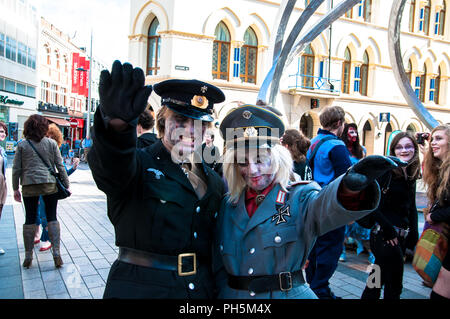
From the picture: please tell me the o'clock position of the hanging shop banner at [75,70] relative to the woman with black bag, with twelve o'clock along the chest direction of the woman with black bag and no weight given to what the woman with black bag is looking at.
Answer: The hanging shop banner is roughly at 12 o'clock from the woman with black bag.

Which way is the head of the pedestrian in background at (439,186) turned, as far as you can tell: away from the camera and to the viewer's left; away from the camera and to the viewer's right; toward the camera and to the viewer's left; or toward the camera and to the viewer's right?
toward the camera and to the viewer's left

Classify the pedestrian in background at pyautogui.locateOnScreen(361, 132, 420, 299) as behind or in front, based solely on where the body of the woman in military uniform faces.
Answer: behind

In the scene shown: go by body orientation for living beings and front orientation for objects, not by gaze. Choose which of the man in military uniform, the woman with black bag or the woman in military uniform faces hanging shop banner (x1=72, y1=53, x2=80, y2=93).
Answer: the woman with black bag

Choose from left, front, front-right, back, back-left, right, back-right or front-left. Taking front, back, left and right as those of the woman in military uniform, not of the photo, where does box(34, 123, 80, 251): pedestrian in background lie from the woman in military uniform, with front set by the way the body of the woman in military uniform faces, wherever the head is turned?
back-right

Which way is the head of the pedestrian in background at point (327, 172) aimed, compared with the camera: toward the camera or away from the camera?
away from the camera

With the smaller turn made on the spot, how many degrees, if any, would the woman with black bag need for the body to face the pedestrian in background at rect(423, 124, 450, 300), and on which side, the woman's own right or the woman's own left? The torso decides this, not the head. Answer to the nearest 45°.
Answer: approximately 135° to the woman's own right

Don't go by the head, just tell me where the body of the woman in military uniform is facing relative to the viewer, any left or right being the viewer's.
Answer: facing the viewer

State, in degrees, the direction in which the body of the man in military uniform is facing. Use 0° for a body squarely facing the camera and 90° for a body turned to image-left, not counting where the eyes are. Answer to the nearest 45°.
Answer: approximately 315°

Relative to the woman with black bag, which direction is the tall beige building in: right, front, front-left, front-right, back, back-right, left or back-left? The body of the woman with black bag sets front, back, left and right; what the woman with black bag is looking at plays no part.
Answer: front-right

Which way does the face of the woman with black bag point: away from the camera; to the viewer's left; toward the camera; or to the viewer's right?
away from the camera

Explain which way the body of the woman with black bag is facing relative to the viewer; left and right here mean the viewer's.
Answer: facing away from the viewer

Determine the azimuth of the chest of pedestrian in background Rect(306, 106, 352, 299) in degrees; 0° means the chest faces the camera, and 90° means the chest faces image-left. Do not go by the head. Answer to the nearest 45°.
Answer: approximately 225°

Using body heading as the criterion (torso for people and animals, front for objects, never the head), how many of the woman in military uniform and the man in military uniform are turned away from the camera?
0
